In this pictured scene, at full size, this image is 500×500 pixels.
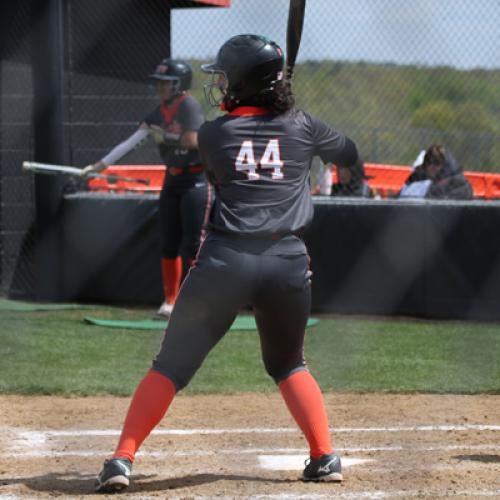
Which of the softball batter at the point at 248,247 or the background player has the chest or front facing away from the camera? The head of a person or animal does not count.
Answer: the softball batter

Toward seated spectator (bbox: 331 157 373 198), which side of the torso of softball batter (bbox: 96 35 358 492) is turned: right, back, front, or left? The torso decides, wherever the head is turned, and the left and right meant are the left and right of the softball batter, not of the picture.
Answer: front

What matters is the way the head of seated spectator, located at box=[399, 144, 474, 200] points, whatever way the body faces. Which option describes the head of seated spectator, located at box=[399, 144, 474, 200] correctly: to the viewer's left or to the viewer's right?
to the viewer's left

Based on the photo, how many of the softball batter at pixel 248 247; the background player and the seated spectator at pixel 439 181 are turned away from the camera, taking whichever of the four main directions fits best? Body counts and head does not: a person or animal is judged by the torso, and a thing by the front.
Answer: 1

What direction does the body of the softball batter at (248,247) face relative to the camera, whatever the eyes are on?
away from the camera

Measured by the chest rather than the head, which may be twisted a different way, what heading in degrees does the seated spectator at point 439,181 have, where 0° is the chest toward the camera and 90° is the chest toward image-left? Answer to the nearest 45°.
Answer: approximately 45°

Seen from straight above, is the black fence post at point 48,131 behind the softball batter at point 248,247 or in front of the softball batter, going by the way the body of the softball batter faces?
in front

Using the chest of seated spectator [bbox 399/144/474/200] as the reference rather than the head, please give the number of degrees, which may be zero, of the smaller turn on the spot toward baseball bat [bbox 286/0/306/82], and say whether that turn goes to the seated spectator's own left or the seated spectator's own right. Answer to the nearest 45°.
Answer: approximately 45° to the seated spectator's own left

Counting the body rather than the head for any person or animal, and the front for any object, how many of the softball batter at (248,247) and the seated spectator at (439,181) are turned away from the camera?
1

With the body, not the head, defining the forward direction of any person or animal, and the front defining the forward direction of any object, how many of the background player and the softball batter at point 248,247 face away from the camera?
1

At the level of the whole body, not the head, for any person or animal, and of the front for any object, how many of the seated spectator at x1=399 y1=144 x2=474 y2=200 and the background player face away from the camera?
0
